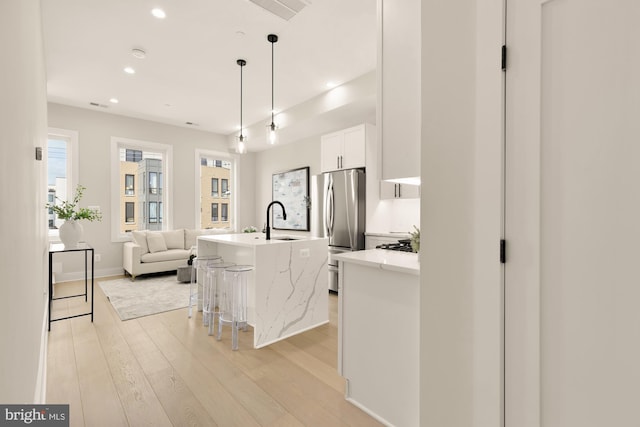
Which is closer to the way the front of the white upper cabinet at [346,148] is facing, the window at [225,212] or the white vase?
the white vase

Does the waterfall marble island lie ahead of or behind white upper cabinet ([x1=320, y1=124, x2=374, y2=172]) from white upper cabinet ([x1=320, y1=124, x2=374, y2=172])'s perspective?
ahead

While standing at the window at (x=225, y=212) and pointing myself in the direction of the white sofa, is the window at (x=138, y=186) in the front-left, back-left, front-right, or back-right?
front-right

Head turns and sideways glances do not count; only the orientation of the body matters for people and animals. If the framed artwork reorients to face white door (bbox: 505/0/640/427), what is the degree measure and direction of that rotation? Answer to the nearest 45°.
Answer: approximately 45° to its left

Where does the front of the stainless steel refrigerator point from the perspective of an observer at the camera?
facing the viewer and to the left of the viewer

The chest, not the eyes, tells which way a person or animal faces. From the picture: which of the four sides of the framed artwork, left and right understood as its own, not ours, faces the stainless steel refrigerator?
left

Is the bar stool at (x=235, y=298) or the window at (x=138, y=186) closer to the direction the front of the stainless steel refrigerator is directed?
the bar stool

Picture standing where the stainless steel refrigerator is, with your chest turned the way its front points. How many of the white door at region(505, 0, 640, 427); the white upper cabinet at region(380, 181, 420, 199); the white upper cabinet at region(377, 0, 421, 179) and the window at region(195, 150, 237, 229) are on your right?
1

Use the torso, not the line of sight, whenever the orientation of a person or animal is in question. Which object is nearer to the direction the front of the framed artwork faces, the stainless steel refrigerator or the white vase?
the white vase

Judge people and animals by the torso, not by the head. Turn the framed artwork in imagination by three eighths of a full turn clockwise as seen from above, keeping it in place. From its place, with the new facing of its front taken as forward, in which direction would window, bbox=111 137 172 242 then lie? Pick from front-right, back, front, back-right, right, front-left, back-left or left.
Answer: left

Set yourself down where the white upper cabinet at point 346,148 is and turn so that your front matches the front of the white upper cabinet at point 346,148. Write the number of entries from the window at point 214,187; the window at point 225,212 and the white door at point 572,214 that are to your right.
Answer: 2

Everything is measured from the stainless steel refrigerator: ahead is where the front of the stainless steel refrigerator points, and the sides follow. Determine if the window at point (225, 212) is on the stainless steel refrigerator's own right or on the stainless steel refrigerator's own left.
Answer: on the stainless steel refrigerator's own right

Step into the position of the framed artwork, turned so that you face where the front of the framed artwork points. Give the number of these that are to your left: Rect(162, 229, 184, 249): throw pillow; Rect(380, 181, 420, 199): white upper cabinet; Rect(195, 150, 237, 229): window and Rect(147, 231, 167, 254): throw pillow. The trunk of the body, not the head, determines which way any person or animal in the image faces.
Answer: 1

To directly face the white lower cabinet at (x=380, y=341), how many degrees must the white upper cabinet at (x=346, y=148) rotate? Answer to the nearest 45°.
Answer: approximately 45° to its left

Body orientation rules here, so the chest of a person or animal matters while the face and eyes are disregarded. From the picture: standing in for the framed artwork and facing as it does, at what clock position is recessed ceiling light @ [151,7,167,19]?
The recessed ceiling light is roughly at 11 o'clock from the framed artwork.

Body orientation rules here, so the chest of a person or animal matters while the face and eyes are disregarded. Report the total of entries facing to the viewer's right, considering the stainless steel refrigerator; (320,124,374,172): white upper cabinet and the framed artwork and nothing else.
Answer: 0
